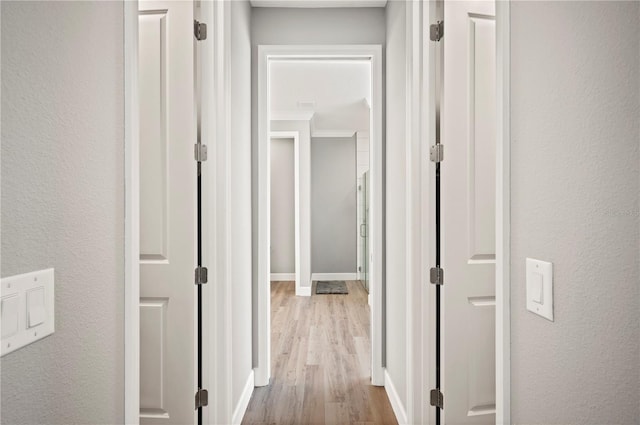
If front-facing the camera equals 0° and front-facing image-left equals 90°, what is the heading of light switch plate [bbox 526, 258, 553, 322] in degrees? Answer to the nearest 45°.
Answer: approximately 45°

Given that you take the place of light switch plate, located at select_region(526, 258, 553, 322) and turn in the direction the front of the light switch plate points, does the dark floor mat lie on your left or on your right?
on your right

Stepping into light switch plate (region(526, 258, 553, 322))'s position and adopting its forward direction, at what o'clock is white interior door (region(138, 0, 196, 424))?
The white interior door is roughly at 2 o'clock from the light switch plate.

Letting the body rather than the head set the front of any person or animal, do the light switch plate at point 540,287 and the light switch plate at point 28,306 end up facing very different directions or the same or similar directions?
very different directions

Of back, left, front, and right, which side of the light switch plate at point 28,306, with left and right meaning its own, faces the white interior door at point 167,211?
left

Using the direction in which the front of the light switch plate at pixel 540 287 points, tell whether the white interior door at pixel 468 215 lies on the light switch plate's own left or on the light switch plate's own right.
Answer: on the light switch plate's own right

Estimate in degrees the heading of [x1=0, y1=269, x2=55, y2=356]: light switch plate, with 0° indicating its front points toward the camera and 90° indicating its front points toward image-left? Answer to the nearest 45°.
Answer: approximately 315°

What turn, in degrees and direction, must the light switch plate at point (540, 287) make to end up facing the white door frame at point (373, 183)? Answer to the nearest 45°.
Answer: approximately 90° to its right

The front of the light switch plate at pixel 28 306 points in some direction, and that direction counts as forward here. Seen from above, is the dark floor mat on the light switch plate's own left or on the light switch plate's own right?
on the light switch plate's own left

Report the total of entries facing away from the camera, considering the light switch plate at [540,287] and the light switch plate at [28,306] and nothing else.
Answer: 0

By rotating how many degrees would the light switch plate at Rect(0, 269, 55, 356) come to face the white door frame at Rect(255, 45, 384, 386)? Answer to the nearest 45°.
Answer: approximately 90° to its left

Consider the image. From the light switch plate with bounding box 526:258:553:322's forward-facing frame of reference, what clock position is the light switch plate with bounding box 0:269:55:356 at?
the light switch plate with bounding box 0:269:55:356 is roughly at 12 o'clock from the light switch plate with bounding box 526:258:553:322.
